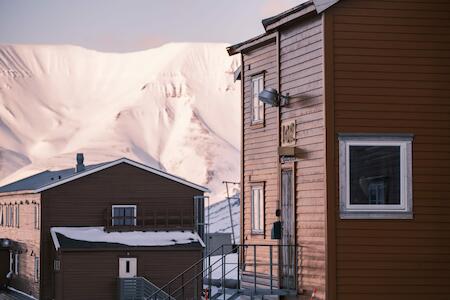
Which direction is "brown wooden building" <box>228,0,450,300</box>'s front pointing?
to the viewer's left
